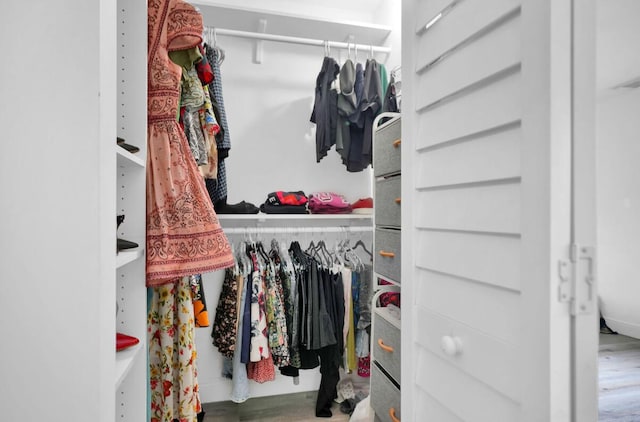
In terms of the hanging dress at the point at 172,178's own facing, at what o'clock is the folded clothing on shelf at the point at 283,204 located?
The folded clothing on shelf is roughly at 7 o'clock from the hanging dress.

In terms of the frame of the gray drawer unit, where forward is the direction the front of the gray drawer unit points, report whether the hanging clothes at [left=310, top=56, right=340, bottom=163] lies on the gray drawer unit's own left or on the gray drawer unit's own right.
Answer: on the gray drawer unit's own right

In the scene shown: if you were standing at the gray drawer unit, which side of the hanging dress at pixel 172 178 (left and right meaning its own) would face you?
left

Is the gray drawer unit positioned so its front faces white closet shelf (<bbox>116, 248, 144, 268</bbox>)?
yes

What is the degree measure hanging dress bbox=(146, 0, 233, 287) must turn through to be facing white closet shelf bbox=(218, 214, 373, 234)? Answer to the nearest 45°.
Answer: approximately 135° to its left

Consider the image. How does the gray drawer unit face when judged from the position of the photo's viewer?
facing the viewer and to the left of the viewer

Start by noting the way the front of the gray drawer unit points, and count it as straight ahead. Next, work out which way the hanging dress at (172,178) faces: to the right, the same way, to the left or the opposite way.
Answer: to the left

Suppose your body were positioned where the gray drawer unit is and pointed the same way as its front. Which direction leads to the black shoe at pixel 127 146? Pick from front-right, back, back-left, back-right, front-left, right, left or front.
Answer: front

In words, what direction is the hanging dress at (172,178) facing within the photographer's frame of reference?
facing the viewer

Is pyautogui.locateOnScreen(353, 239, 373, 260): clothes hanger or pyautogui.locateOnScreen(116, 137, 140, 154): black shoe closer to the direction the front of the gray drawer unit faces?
the black shoe

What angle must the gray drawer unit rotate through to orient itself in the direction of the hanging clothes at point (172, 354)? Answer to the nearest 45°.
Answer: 0° — it already faces it

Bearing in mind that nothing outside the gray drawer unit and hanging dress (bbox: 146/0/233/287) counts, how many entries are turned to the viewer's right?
0

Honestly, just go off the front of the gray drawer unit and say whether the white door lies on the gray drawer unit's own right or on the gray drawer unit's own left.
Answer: on the gray drawer unit's own left

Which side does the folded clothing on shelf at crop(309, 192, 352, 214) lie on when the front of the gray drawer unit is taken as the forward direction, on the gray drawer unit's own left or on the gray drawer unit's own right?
on the gray drawer unit's own right
